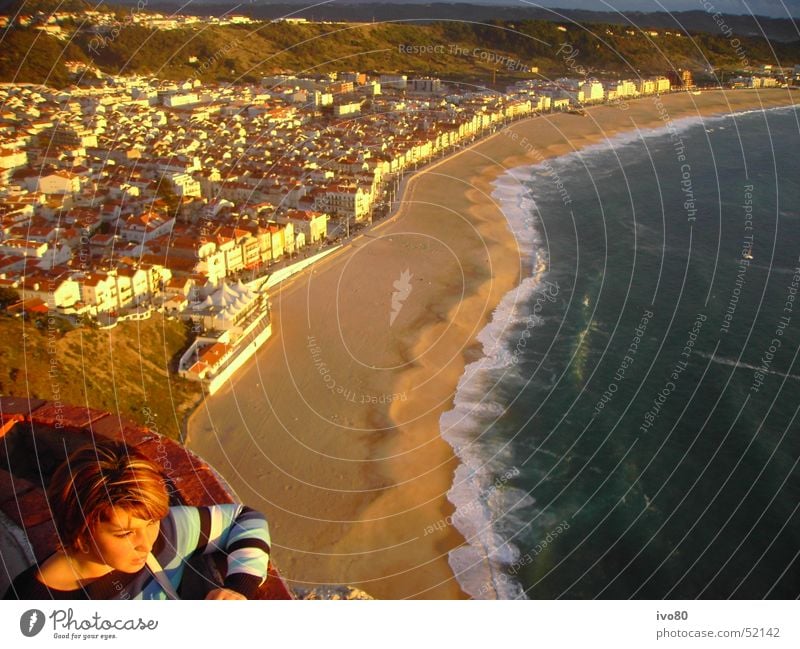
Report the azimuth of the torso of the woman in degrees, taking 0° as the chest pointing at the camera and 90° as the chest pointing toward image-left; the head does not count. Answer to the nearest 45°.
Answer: approximately 315°

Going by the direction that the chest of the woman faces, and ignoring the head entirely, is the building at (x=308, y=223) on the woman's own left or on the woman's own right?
on the woman's own left
